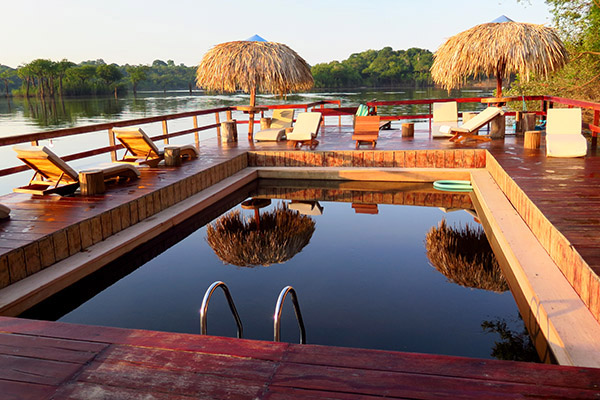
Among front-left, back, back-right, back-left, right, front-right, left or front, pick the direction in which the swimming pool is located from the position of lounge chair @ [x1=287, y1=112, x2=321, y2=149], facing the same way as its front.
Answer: front-left

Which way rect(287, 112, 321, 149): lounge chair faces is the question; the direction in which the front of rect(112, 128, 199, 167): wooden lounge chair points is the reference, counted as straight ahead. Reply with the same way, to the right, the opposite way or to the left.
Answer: the opposite way

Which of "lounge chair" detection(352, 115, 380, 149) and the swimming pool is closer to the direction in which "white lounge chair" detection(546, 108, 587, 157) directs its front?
the swimming pool

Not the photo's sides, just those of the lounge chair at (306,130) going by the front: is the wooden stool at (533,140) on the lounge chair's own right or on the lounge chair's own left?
on the lounge chair's own left

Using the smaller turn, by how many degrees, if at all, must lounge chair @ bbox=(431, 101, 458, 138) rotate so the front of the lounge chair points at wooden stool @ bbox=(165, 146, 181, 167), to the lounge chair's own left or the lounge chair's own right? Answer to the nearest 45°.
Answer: approximately 45° to the lounge chair's own right

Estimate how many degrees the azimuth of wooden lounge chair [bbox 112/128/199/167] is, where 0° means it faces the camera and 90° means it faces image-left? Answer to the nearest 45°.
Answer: approximately 225°

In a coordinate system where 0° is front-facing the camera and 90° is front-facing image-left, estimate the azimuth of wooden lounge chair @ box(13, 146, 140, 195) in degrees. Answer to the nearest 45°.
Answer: approximately 225°

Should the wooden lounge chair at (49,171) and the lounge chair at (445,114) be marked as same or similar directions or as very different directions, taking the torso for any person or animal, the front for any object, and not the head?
very different directions
